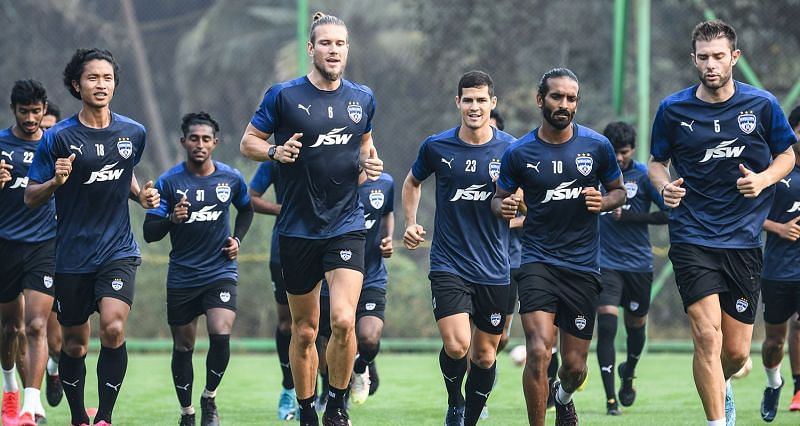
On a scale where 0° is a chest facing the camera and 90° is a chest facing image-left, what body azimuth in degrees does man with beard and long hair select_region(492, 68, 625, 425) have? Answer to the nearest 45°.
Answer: approximately 0°

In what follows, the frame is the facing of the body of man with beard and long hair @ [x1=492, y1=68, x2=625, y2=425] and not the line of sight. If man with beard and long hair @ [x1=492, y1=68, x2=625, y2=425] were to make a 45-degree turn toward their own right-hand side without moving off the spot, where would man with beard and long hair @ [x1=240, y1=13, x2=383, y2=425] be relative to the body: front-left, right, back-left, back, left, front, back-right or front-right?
front-right
